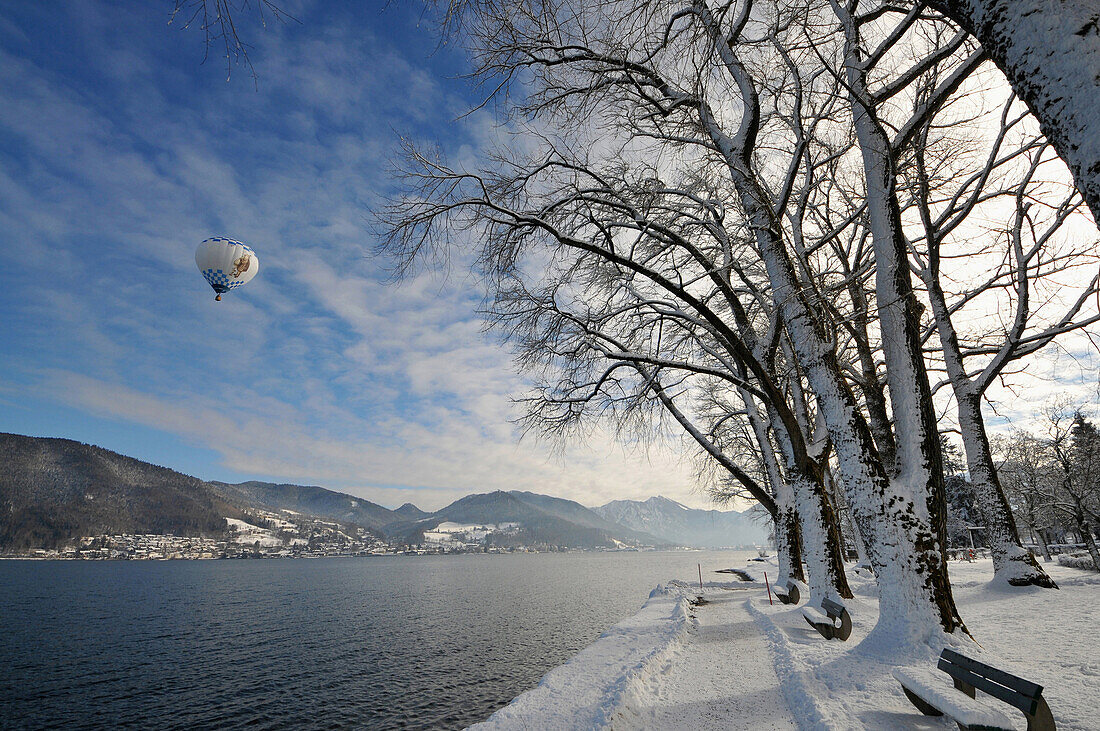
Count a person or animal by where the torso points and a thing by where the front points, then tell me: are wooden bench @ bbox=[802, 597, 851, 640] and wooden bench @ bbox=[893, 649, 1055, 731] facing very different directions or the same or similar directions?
same or similar directions

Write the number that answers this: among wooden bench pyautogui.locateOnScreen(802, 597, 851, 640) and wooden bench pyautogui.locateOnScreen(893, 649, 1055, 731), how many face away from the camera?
0

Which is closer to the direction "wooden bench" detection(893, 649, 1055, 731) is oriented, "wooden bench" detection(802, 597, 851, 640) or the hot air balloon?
the hot air balloon

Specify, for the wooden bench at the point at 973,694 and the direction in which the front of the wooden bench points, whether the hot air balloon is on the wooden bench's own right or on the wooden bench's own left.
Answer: on the wooden bench's own right

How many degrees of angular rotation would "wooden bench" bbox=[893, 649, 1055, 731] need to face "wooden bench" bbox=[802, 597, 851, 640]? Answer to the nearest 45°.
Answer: approximately 135° to its right

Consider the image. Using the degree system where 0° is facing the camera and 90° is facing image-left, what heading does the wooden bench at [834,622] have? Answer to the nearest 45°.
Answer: approximately 45°

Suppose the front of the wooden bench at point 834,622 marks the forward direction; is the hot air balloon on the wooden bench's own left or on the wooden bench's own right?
on the wooden bench's own right

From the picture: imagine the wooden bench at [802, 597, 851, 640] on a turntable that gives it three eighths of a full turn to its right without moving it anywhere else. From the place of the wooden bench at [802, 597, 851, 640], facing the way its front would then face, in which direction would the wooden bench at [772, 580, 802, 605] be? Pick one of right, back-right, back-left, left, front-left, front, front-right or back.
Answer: front
